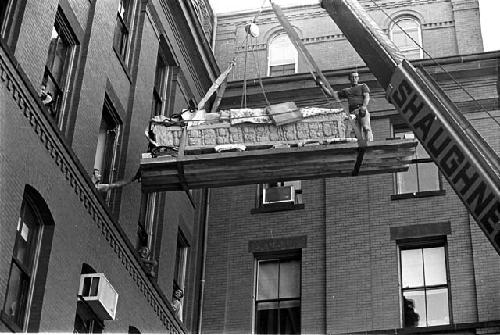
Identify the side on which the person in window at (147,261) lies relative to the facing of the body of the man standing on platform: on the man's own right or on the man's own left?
on the man's own right

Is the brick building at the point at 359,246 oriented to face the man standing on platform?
yes

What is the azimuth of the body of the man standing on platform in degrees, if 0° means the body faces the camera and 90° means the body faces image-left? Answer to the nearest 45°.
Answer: approximately 0°

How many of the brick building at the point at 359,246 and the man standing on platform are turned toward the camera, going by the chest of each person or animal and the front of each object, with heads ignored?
2

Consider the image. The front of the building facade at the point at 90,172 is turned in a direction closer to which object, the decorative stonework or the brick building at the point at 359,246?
the decorative stonework

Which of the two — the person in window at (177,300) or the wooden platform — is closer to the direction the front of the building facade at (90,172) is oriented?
the wooden platform

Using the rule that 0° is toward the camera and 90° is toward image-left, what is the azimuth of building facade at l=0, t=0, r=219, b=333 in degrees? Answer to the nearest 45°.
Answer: approximately 315°

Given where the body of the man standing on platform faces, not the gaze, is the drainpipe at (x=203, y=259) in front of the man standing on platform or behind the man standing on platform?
behind

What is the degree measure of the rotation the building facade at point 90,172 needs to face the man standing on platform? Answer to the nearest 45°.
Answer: approximately 45° to its left

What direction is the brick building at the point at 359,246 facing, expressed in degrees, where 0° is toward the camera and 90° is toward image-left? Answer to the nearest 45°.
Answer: approximately 0°
